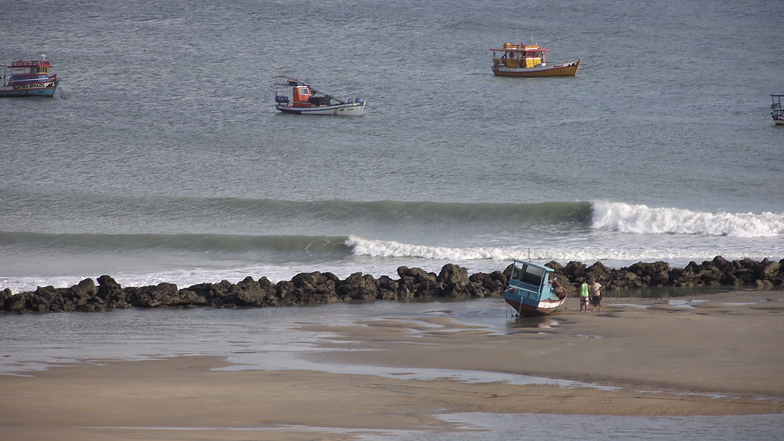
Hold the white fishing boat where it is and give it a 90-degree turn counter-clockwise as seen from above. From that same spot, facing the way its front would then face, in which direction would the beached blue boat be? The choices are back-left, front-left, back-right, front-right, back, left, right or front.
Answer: back

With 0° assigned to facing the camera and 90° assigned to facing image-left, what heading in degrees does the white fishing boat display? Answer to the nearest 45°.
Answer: approximately 270°

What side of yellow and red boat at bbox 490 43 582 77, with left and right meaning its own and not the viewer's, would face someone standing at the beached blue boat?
right

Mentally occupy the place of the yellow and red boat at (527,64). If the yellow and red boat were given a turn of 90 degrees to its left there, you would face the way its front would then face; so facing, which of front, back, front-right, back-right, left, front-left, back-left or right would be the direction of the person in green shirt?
back

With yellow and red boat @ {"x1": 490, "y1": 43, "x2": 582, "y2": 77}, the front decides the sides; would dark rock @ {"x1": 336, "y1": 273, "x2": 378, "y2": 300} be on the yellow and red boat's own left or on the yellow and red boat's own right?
on the yellow and red boat's own right

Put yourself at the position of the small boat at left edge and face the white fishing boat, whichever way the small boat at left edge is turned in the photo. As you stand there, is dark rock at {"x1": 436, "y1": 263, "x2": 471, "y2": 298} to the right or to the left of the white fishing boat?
right

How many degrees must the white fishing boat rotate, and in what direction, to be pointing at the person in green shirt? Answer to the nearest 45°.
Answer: approximately 90° to its right

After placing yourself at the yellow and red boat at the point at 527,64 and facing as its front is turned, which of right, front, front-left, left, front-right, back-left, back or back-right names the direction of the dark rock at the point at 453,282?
right

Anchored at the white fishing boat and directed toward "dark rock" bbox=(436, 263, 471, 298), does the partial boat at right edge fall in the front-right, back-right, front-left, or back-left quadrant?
front-left

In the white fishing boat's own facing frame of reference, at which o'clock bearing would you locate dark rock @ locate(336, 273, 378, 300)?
The dark rock is roughly at 3 o'clock from the white fishing boat.

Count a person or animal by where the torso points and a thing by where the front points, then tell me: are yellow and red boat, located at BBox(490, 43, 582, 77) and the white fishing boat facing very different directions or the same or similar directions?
same or similar directions

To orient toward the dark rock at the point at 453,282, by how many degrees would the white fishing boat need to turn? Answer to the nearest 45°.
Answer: approximately 90° to its right

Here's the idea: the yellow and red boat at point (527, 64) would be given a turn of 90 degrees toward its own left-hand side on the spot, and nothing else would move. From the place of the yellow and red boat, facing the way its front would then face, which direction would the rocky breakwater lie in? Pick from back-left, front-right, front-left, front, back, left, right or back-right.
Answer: back

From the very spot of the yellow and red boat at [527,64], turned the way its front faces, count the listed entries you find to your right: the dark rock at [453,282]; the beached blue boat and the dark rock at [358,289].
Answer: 3

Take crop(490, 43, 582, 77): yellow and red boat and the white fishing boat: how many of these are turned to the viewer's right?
2

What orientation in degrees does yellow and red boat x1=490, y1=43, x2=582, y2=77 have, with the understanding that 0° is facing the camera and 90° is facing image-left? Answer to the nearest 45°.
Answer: approximately 270°

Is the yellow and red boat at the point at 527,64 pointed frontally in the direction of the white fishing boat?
no
